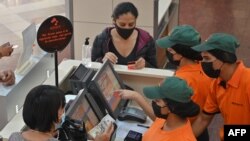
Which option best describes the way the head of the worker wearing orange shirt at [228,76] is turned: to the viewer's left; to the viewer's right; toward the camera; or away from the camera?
to the viewer's left

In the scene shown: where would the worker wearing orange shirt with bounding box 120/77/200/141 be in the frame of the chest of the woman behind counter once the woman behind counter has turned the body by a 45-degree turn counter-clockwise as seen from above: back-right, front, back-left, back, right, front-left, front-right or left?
front-right

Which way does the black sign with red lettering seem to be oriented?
toward the camera

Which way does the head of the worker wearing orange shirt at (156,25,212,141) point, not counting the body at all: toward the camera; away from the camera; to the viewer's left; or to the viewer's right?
to the viewer's left

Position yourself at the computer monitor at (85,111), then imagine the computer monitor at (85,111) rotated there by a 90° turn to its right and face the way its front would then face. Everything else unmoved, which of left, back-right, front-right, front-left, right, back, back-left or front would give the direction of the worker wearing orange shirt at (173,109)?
back

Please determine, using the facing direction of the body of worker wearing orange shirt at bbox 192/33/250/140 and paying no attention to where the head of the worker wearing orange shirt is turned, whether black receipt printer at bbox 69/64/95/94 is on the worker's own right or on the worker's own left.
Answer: on the worker's own right

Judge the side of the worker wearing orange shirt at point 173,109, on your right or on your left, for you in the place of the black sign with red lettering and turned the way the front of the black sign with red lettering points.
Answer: on your left

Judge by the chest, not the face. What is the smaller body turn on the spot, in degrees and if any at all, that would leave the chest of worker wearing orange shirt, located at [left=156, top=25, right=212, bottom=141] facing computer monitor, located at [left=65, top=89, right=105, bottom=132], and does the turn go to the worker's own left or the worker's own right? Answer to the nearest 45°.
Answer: approximately 45° to the worker's own left

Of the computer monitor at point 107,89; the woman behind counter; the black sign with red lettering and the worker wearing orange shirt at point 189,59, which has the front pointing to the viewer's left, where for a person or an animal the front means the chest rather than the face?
the worker wearing orange shirt

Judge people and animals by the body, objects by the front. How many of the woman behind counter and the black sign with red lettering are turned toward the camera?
2

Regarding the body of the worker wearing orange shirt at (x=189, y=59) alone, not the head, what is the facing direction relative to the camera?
to the viewer's left

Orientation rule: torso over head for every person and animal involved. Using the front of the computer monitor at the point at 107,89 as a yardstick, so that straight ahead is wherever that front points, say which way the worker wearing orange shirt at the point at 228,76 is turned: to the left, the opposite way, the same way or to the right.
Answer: to the right

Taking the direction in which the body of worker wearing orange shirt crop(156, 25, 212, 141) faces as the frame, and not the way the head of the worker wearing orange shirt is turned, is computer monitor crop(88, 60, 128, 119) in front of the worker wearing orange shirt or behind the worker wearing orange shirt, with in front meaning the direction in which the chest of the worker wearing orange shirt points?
in front

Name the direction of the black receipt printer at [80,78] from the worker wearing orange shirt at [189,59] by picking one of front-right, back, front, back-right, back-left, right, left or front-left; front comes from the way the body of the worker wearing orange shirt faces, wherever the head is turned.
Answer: front
